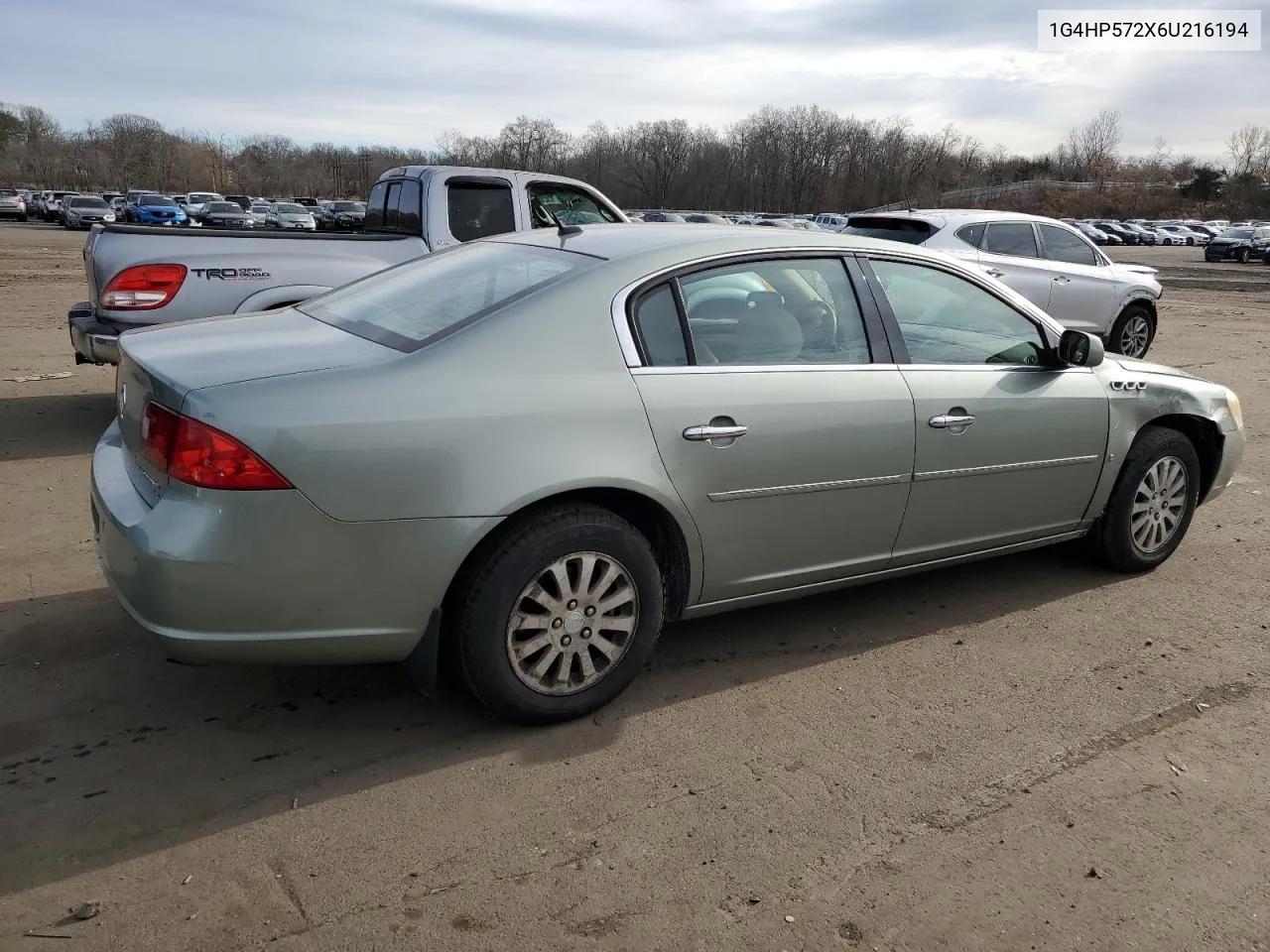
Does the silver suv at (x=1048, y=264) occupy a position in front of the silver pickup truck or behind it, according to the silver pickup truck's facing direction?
in front

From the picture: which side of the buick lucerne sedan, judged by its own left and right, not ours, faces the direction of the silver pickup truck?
left

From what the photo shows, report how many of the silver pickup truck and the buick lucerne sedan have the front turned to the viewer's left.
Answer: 0

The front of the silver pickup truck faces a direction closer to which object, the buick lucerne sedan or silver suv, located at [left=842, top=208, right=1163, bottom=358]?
the silver suv

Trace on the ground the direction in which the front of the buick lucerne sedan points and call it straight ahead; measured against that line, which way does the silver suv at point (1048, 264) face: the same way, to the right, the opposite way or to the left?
the same way

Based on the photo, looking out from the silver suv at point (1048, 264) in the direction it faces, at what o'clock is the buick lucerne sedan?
The buick lucerne sedan is roughly at 5 o'clock from the silver suv.

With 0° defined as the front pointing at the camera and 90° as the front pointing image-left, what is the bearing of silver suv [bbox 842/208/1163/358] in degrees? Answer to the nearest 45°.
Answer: approximately 225°

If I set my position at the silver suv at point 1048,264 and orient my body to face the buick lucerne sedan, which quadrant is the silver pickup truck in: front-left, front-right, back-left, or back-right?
front-right

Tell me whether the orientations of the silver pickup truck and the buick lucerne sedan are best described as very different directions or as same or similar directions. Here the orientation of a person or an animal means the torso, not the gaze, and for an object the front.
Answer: same or similar directions

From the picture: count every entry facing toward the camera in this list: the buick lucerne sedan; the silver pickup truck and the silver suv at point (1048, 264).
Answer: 0

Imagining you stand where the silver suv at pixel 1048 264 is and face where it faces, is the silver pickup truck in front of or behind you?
behind

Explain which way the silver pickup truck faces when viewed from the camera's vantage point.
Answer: facing away from the viewer and to the right of the viewer

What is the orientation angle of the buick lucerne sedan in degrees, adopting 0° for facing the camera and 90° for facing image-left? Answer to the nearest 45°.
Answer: approximately 225°
